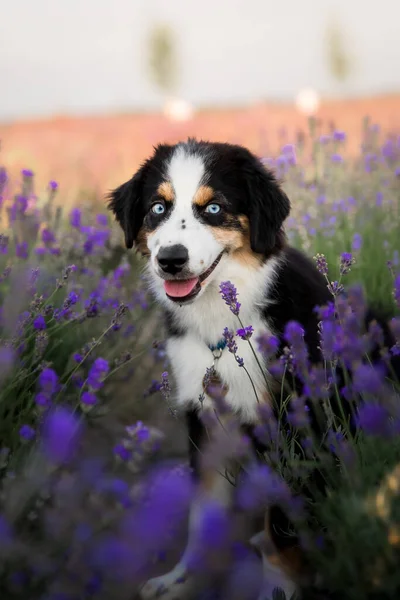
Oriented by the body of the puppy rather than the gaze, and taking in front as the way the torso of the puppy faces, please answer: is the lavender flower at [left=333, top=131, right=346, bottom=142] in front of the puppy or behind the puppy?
behind

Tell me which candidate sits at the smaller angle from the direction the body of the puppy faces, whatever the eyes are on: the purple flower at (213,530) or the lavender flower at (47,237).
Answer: the purple flower

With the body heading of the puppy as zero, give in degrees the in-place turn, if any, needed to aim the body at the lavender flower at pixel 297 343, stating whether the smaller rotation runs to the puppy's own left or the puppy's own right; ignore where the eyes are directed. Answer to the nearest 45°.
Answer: approximately 45° to the puppy's own left

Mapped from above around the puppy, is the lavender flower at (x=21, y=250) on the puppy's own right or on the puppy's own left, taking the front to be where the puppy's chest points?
on the puppy's own right

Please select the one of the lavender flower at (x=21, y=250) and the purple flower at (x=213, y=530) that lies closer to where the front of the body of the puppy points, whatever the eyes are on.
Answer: the purple flower

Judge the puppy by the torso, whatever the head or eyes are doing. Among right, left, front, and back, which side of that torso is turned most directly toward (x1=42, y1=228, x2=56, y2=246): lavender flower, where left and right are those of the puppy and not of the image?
right

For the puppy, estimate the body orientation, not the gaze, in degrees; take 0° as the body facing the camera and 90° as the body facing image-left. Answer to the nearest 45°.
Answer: approximately 45°

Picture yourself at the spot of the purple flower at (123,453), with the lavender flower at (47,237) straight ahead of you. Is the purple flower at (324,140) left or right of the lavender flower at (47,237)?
right

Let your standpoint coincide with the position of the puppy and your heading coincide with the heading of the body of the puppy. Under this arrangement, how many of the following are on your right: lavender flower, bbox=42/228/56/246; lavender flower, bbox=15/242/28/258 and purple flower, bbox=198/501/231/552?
2
